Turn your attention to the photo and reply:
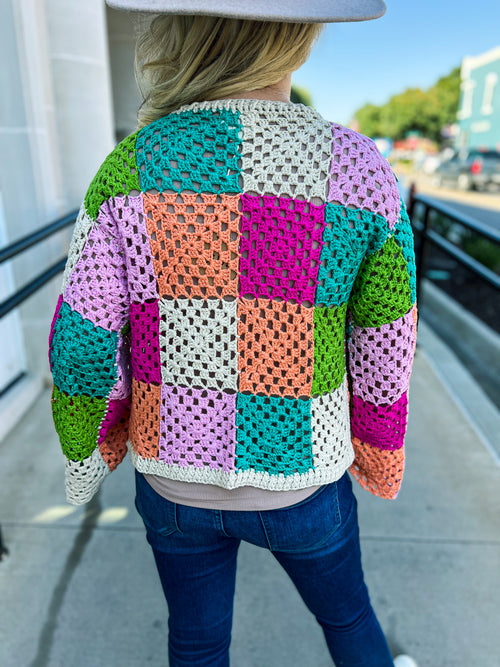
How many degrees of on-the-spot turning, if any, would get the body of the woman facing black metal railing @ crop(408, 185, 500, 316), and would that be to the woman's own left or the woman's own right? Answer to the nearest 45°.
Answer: approximately 45° to the woman's own right

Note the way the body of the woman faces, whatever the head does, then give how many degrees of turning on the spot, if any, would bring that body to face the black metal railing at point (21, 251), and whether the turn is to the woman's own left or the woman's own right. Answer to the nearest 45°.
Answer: approximately 45° to the woman's own left

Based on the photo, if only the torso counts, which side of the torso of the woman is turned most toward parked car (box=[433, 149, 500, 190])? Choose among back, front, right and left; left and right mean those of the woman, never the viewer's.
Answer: front

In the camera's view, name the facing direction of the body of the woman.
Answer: away from the camera
